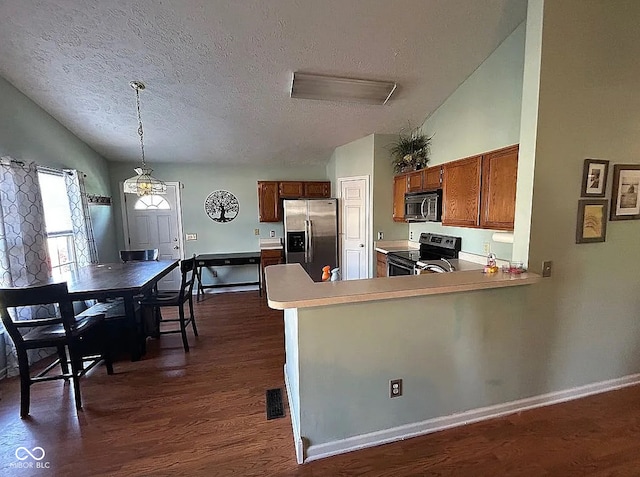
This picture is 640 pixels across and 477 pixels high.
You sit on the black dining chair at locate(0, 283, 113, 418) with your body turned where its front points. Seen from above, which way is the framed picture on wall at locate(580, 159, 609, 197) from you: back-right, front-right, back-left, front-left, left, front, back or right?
right

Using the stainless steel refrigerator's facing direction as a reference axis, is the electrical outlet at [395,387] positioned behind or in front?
in front

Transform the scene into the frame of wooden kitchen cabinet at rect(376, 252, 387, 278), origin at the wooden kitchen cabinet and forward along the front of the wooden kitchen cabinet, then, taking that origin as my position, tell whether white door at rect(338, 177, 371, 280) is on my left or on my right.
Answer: on my right

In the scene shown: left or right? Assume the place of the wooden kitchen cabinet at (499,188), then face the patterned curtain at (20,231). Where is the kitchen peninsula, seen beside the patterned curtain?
left

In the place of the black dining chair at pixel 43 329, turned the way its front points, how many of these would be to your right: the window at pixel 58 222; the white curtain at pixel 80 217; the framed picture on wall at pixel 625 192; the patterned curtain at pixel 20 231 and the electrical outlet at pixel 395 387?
2

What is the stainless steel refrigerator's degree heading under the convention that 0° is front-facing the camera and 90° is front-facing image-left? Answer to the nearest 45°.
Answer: approximately 0°

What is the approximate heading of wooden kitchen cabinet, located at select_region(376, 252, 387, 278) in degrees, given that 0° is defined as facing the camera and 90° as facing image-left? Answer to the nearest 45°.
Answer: approximately 45°

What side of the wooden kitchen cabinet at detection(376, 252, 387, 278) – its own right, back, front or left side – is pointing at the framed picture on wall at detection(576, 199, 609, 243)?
left

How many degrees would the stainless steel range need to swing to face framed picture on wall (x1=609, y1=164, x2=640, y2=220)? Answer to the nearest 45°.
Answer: approximately 90° to its left

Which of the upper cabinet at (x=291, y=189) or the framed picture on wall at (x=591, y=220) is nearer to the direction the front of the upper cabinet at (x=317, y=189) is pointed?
the framed picture on wall

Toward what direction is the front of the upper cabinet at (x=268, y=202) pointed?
toward the camera

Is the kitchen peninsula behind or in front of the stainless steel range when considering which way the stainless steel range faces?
in front

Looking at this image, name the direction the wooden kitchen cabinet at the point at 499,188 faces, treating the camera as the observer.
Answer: facing the viewer and to the left of the viewer

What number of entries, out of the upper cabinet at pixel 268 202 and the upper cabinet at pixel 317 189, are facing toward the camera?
2

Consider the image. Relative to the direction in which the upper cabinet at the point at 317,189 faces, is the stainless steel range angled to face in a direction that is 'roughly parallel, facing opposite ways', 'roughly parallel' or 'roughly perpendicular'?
roughly perpendicular
